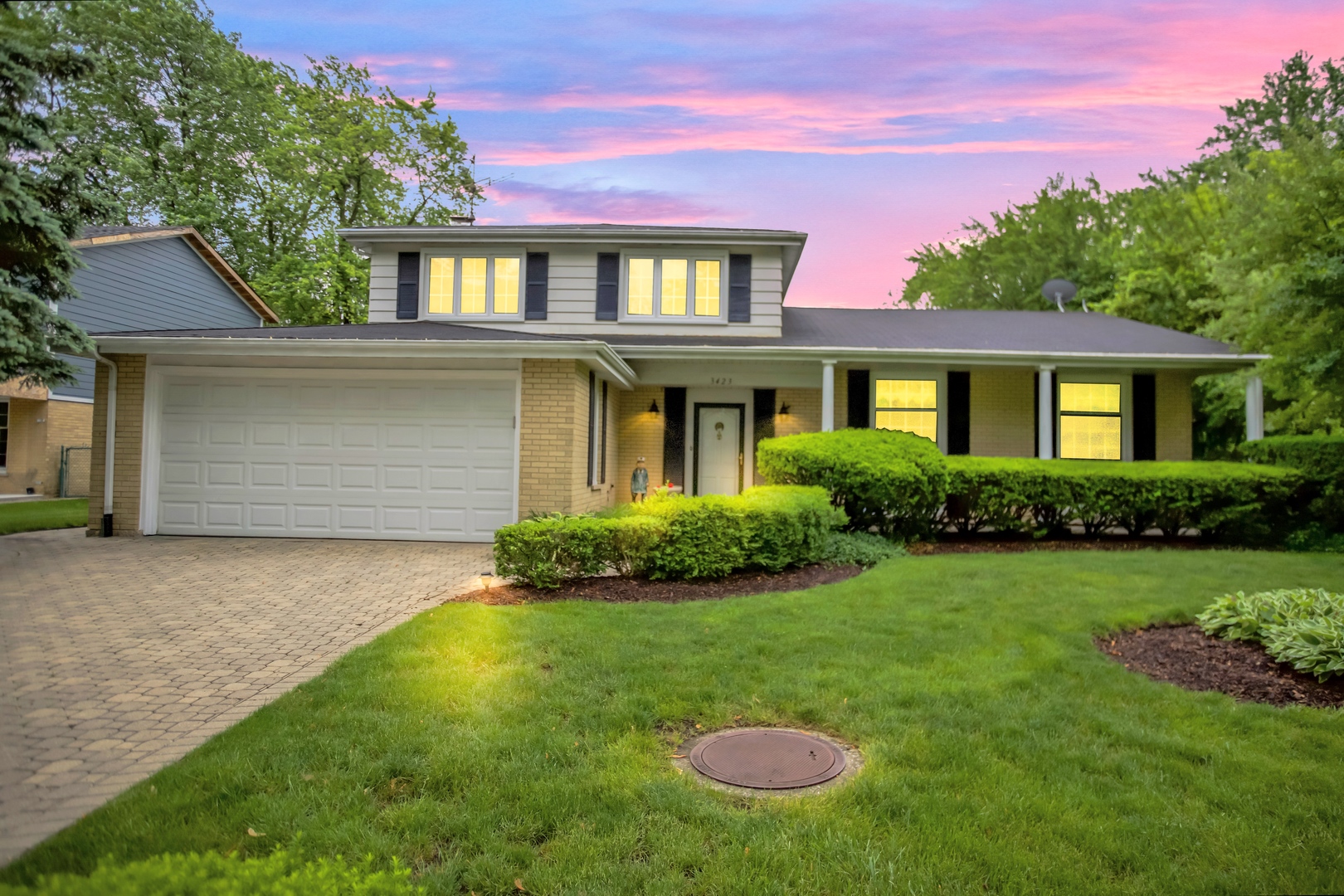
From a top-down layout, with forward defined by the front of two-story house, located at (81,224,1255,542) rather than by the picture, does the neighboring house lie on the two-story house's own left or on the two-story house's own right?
on the two-story house's own right

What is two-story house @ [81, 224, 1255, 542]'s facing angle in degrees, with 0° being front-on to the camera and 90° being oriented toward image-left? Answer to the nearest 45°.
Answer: approximately 0°

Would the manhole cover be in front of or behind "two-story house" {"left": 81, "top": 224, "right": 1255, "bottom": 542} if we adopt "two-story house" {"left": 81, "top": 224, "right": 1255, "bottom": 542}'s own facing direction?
in front

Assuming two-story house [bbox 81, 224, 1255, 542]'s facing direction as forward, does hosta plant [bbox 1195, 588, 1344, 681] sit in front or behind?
in front

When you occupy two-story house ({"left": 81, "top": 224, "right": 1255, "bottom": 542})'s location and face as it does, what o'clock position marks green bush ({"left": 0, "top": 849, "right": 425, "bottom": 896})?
The green bush is roughly at 12 o'clock from the two-story house.

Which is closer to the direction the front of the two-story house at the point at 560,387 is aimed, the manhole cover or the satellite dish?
the manhole cover

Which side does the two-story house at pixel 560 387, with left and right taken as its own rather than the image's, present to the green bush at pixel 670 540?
front

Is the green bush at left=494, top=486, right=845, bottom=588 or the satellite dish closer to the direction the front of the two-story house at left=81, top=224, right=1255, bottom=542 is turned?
the green bush

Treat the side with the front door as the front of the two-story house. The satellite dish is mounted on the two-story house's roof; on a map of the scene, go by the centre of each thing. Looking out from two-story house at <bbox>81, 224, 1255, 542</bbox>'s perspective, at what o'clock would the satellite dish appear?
The satellite dish is roughly at 8 o'clock from the two-story house.
